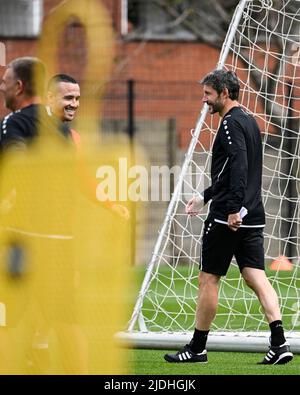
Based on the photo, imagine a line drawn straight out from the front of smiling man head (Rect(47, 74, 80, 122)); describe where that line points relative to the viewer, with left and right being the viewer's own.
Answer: facing the viewer and to the right of the viewer

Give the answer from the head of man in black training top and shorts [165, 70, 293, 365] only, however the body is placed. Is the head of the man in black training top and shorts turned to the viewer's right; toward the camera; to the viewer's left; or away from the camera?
to the viewer's left

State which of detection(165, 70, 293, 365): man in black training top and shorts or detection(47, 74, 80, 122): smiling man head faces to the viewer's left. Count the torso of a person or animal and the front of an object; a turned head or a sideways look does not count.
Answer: the man in black training top and shorts

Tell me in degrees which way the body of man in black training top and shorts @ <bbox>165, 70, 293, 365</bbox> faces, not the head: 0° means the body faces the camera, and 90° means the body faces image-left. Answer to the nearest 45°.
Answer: approximately 90°

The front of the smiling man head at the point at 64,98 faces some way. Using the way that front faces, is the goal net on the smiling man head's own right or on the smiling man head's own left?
on the smiling man head's own left

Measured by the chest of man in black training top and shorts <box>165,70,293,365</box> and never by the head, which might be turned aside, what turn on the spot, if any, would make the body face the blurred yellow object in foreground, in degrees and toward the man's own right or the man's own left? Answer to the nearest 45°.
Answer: approximately 90° to the man's own left

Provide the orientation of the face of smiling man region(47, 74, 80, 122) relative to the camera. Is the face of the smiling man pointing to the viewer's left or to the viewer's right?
to the viewer's right

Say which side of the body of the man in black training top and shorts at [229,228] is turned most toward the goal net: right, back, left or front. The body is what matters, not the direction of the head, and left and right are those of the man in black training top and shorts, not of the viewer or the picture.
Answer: right

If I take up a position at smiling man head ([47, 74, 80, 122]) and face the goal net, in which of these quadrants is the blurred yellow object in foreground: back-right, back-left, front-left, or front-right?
back-right
